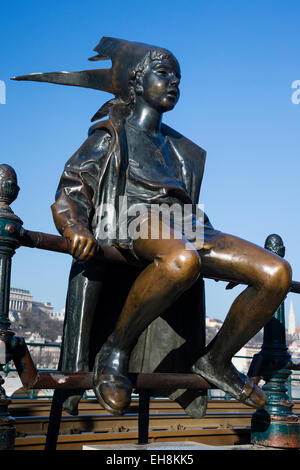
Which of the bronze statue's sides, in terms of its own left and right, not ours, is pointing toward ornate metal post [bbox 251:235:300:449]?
left

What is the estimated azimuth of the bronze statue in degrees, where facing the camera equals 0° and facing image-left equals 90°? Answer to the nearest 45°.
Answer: approximately 315°

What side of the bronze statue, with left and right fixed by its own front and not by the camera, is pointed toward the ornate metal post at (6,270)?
right
